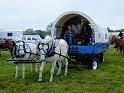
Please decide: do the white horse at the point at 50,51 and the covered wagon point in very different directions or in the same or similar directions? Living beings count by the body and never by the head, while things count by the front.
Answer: same or similar directions

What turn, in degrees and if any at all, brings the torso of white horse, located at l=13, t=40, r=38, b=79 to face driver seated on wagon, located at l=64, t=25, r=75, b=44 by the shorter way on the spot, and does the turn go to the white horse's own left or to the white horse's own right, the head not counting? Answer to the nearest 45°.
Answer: approximately 180°

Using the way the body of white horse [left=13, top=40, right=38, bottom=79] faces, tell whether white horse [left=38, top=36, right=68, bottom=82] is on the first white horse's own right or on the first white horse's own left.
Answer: on the first white horse's own left

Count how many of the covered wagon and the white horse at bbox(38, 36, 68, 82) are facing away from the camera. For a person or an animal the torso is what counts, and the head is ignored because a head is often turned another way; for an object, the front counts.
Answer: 0

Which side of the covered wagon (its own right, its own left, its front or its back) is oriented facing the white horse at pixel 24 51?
front

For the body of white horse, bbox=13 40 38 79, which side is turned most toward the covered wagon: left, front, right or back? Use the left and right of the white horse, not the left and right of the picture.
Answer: back

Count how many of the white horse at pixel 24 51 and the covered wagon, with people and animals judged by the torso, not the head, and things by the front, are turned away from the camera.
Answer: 0

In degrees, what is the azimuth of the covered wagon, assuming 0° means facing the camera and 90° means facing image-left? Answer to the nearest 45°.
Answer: approximately 45°

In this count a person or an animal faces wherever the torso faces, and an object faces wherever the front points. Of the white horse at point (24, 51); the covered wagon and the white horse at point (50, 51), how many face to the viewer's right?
0

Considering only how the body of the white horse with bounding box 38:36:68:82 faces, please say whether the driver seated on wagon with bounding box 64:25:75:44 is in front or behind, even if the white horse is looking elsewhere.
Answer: behind

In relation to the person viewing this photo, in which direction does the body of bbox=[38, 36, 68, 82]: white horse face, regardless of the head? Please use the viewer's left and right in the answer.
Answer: facing the viewer and to the left of the viewer
